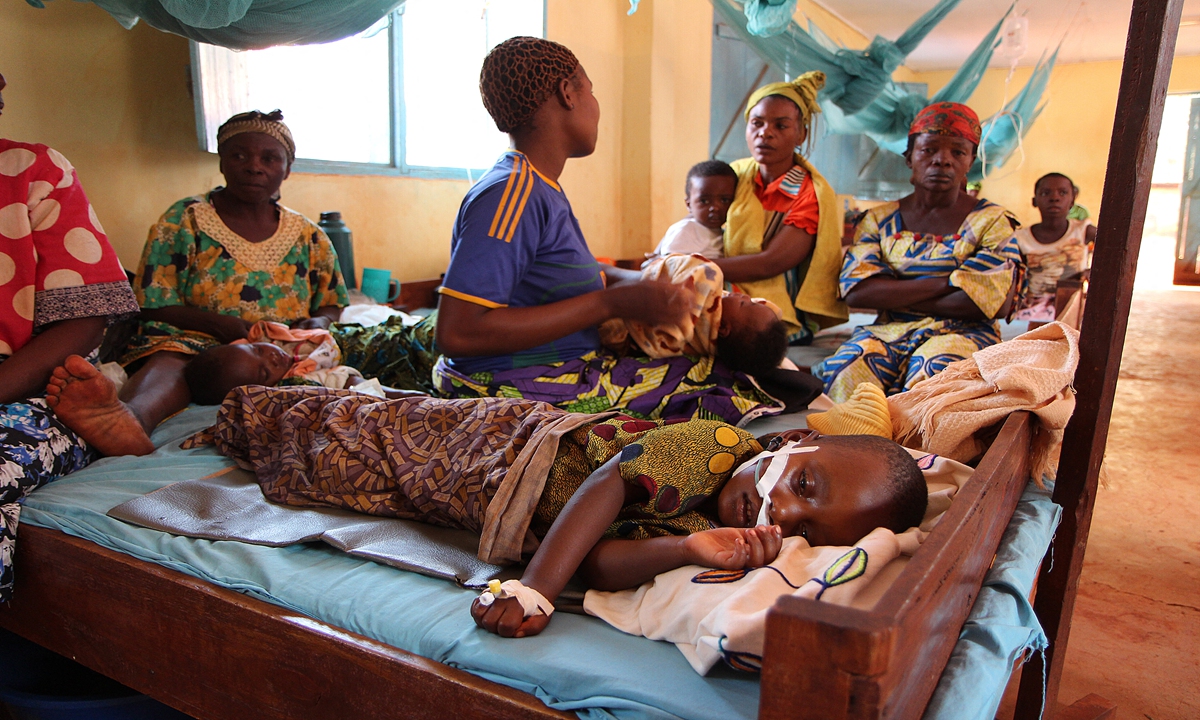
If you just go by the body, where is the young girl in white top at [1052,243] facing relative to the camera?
toward the camera

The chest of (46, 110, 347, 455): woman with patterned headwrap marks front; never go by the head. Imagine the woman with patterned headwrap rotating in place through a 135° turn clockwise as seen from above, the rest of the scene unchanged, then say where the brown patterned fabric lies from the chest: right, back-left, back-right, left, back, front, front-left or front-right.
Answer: back-left

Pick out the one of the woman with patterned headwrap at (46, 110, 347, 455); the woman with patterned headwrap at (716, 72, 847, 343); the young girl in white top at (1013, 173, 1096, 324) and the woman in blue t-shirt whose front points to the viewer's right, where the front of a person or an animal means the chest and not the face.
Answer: the woman in blue t-shirt

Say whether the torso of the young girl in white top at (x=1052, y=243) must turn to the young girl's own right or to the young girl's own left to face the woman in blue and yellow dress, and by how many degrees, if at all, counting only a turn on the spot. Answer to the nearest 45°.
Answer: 0° — they already face them

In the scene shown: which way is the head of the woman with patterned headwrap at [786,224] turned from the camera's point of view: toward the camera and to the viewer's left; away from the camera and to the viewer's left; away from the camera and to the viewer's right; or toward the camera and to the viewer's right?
toward the camera and to the viewer's left

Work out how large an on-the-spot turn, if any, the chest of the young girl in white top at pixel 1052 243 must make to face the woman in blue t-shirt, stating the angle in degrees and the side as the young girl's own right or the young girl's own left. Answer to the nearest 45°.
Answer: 0° — they already face them

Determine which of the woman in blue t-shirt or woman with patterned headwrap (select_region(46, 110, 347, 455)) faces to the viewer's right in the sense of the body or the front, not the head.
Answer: the woman in blue t-shirt

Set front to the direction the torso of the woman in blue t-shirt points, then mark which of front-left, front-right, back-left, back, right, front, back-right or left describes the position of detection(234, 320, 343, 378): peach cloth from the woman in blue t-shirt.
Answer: back-left

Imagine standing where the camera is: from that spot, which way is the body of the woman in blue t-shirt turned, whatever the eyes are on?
to the viewer's right

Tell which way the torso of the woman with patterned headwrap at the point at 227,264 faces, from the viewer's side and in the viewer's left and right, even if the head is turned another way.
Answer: facing the viewer

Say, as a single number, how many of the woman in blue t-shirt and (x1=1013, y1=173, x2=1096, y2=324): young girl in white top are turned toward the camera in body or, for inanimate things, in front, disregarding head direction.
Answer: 1

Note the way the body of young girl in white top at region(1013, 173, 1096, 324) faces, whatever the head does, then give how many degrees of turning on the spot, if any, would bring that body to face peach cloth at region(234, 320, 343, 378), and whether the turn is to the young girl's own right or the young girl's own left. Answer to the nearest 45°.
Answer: approximately 45° to the young girl's own right

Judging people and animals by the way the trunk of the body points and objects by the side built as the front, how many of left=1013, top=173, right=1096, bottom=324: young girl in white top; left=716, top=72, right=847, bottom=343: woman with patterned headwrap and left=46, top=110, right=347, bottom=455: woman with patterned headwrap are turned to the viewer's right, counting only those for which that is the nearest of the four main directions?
0
